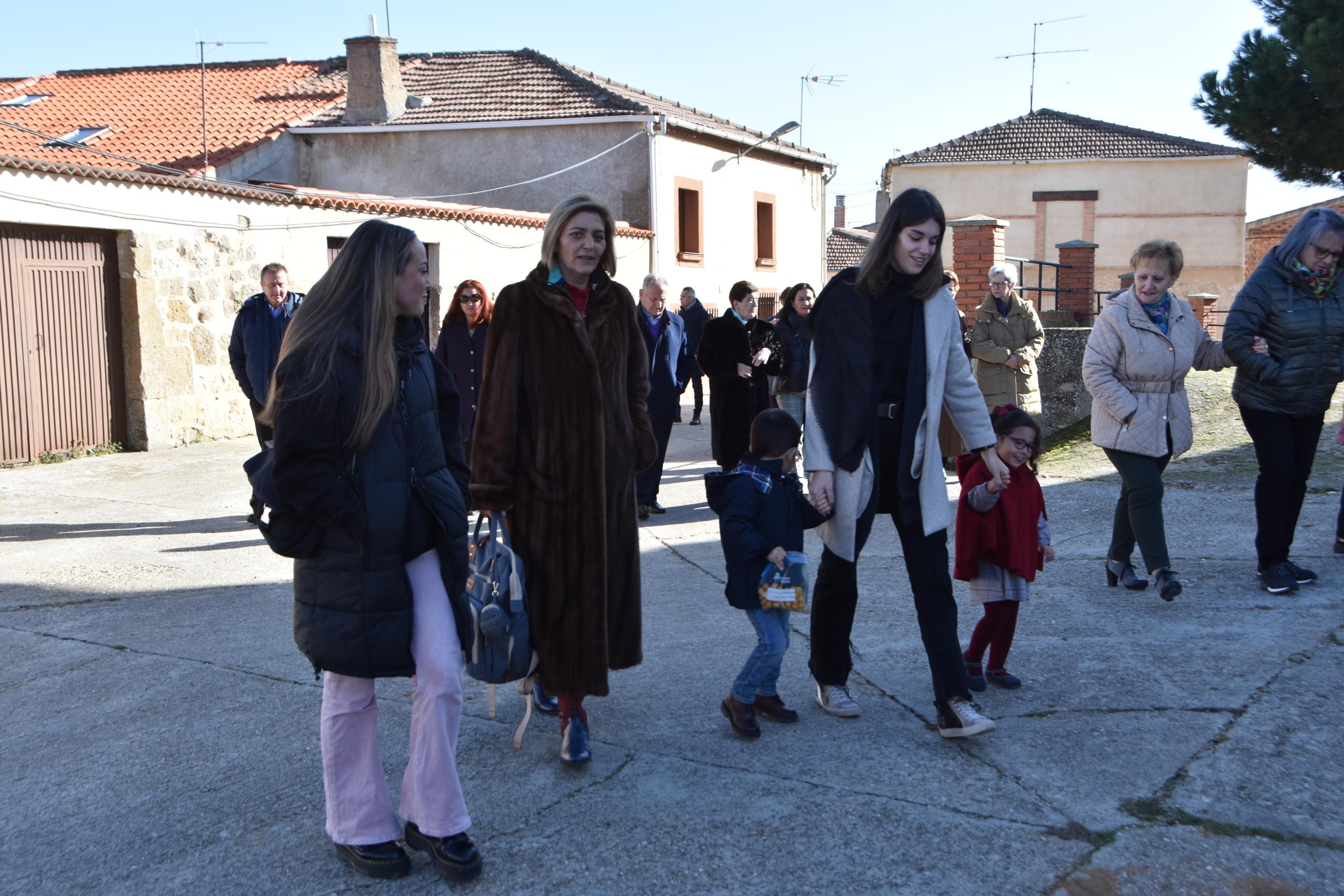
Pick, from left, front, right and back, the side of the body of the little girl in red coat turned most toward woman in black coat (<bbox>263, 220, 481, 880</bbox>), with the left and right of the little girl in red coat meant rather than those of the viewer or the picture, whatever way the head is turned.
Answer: right

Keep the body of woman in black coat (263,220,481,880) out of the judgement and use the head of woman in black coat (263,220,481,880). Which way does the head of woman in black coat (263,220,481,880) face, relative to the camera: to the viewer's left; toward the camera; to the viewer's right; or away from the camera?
to the viewer's right

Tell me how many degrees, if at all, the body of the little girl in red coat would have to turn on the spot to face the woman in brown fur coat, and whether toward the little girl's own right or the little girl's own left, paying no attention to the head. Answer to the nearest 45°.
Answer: approximately 90° to the little girl's own right

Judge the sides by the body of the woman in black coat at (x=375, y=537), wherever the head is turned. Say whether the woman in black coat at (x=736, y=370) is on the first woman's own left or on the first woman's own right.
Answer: on the first woman's own left

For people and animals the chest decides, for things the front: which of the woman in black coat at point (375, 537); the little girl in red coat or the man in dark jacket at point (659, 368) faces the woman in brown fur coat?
the man in dark jacket

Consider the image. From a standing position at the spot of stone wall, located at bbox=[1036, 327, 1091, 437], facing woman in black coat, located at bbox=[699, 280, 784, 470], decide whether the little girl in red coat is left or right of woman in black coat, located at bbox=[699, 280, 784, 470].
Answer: left

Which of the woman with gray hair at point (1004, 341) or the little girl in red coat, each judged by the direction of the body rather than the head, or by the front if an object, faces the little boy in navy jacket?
the woman with gray hair

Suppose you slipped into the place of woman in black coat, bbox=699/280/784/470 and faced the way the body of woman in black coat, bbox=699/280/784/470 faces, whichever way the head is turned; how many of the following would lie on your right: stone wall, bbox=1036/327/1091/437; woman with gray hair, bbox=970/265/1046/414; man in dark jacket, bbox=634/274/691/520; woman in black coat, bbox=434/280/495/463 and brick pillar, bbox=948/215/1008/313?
2

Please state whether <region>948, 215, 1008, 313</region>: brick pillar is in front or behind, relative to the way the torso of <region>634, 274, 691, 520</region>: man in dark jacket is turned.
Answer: behind

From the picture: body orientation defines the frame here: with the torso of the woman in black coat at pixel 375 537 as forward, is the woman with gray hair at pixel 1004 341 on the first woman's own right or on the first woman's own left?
on the first woman's own left
